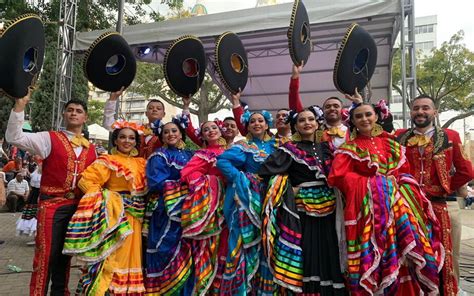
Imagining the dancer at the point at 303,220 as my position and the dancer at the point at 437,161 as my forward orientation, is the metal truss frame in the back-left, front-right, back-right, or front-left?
back-left

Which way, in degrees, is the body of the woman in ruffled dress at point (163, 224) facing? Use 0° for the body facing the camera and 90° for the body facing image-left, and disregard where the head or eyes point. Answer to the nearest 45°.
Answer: approximately 315°

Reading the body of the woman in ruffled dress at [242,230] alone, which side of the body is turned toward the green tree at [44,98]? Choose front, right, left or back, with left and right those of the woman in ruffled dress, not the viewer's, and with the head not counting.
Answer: back

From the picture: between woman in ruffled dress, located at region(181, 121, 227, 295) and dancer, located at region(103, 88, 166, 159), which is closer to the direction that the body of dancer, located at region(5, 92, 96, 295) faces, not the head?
the woman in ruffled dress

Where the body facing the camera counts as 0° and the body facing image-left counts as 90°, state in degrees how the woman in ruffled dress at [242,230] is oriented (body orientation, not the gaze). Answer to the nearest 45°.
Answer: approximately 315°

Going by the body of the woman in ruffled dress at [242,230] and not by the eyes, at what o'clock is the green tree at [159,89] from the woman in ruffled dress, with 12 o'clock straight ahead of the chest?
The green tree is roughly at 7 o'clock from the woman in ruffled dress.
